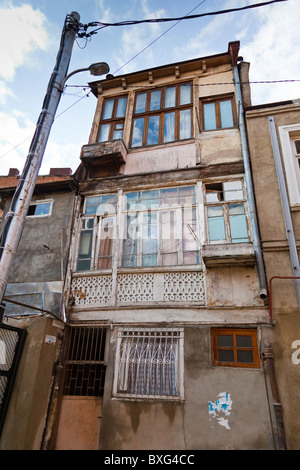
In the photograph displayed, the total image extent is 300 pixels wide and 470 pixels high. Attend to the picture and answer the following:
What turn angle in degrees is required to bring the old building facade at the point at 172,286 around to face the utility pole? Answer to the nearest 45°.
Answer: approximately 45° to its right

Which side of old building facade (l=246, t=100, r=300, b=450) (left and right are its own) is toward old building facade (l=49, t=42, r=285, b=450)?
right

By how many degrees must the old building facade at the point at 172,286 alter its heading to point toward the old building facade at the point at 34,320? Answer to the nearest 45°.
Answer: approximately 90° to its right

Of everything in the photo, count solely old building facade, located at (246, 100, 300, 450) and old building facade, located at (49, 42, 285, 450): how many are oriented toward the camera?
2

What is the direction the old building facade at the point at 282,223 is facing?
toward the camera

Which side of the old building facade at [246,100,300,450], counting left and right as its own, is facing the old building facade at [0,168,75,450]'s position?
right

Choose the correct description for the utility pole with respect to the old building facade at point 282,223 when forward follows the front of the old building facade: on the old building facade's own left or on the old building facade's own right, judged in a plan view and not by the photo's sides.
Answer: on the old building facade's own right

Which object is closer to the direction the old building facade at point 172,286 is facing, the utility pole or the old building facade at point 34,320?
the utility pole

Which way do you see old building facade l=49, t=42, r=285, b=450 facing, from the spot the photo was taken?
facing the viewer
